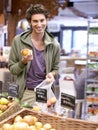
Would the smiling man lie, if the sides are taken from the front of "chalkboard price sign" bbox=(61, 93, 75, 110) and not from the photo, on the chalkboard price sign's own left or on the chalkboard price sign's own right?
on the chalkboard price sign's own right

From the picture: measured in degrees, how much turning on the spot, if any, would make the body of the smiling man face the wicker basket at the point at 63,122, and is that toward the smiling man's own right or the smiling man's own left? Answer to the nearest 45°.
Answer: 0° — they already face it

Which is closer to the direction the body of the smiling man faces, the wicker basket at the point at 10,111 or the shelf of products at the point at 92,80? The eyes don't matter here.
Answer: the wicker basket

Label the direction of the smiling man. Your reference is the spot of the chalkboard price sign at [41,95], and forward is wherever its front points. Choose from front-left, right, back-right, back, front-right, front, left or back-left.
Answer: back

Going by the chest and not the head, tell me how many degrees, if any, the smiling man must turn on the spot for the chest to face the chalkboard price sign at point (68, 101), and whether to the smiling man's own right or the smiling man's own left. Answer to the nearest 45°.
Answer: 0° — they already face it

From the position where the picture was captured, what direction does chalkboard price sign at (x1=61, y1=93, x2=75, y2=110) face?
facing the viewer and to the left of the viewer

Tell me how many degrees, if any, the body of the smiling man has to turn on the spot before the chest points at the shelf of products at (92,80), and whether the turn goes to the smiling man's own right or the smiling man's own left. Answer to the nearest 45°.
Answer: approximately 135° to the smiling man's own left

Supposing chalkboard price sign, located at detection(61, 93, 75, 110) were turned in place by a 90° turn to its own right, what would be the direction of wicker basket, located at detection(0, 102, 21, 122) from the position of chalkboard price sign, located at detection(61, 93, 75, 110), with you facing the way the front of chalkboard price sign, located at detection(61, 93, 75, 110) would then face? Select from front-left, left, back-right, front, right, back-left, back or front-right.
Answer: front-left

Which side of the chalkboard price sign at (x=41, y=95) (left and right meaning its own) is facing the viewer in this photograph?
front

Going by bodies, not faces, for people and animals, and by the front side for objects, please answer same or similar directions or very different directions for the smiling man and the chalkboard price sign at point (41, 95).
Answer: same or similar directions

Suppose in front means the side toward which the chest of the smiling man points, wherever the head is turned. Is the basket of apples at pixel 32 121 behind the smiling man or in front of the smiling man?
in front

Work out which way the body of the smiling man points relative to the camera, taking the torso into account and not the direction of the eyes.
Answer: toward the camera

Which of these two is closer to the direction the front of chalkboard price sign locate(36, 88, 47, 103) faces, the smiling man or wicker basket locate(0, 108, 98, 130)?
the wicker basket

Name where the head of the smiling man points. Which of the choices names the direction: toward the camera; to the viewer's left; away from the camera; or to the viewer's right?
toward the camera

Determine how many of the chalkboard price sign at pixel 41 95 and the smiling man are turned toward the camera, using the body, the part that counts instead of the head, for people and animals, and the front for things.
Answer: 2
